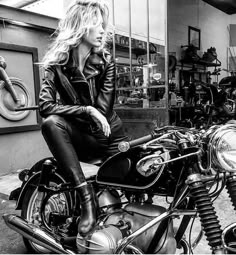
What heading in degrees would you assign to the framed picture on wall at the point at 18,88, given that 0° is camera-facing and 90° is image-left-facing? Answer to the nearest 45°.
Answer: approximately 315°

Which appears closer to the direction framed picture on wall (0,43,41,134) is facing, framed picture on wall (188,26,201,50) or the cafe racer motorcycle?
the cafe racer motorcycle

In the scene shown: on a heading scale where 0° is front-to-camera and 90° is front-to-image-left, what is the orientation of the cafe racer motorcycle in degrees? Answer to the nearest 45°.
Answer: approximately 315°

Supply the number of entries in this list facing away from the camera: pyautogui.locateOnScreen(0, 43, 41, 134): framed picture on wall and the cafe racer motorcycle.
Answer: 0

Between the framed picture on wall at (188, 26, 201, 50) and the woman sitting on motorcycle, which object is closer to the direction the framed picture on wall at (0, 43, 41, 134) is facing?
the woman sitting on motorcycle

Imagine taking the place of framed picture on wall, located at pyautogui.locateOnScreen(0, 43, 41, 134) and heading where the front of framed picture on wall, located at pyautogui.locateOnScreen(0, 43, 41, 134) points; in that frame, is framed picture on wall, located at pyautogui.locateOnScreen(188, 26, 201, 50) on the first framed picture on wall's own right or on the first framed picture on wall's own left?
on the first framed picture on wall's own left

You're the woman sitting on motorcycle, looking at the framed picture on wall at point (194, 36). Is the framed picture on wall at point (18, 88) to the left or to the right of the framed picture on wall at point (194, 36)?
left

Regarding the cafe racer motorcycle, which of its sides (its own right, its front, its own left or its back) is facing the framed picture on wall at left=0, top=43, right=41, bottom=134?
back

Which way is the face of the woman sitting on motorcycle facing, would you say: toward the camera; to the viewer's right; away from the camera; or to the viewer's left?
to the viewer's right
